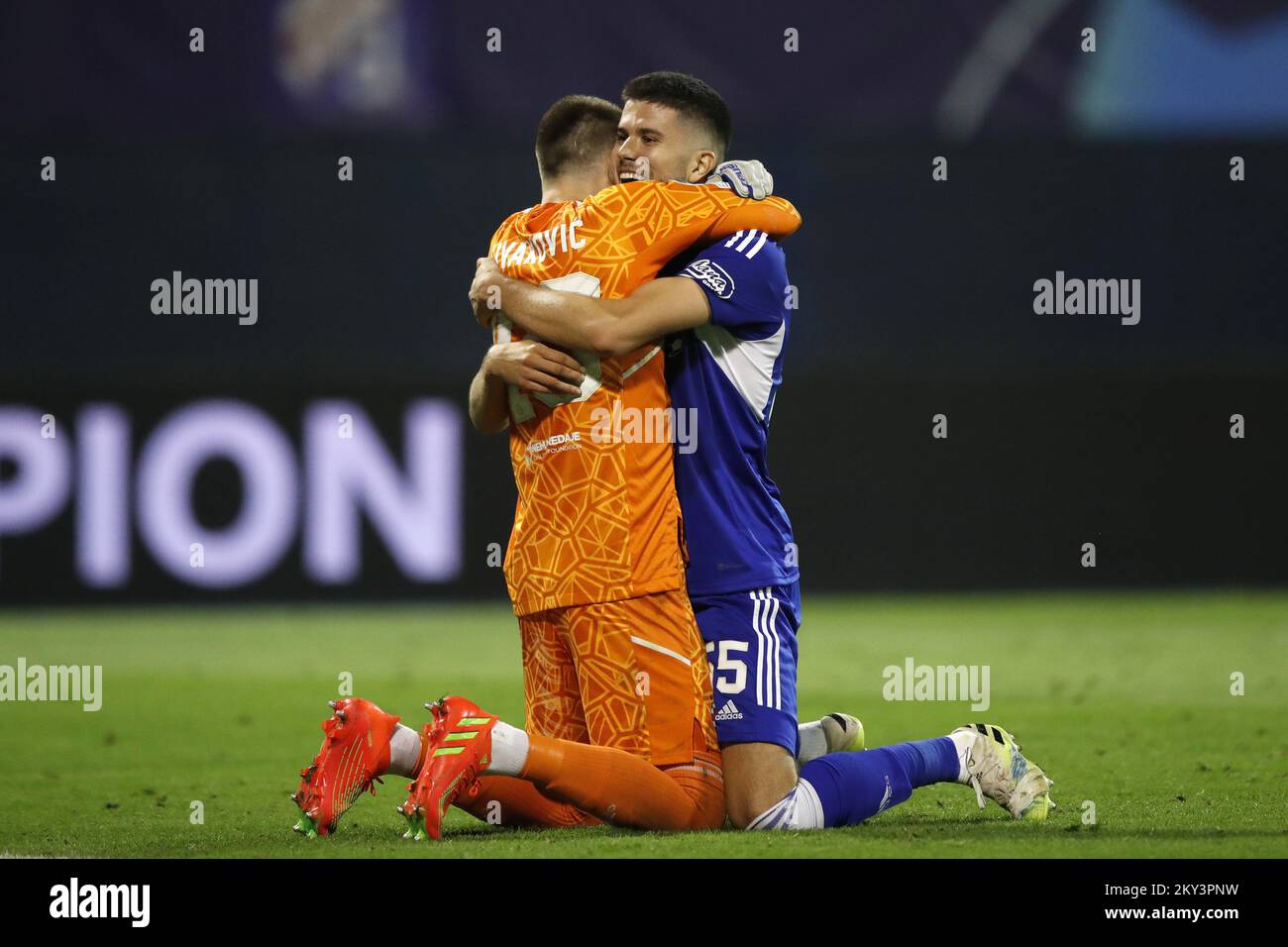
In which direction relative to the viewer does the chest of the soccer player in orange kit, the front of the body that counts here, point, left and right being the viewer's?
facing away from the viewer and to the right of the viewer

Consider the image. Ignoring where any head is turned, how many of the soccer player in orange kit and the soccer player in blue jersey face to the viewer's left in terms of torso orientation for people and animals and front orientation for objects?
1

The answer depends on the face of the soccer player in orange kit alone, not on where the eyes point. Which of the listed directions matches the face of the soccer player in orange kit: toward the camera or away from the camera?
away from the camera

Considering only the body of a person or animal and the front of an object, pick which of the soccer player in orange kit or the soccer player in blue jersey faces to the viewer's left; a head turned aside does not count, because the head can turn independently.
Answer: the soccer player in blue jersey

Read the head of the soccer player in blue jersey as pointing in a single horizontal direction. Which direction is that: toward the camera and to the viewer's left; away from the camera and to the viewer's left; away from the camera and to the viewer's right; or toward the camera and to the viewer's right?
toward the camera and to the viewer's left

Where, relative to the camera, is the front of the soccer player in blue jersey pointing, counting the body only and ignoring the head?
to the viewer's left
